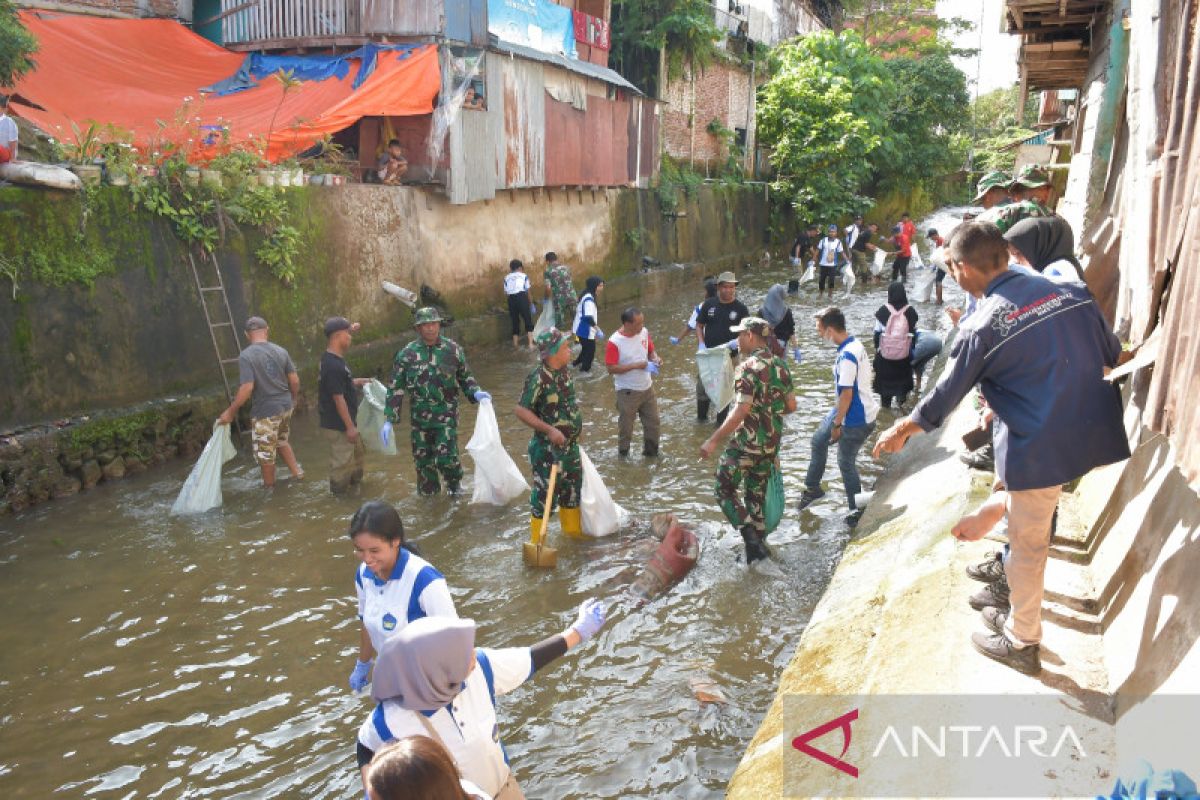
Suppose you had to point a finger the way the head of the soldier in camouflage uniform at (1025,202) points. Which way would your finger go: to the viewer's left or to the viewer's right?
to the viewer's left

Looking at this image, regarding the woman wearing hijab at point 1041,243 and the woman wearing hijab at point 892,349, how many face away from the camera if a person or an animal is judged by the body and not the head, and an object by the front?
1

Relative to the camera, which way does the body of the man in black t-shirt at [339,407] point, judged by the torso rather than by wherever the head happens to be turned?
to the viewer's right

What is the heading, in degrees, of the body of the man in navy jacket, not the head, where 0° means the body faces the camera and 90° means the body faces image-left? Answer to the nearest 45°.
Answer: approximately 135°

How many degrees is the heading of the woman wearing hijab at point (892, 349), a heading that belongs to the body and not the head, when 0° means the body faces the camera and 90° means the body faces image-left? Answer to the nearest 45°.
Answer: approximately 180°

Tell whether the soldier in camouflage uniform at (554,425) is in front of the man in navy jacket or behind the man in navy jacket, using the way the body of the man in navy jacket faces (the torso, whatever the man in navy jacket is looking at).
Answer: in front

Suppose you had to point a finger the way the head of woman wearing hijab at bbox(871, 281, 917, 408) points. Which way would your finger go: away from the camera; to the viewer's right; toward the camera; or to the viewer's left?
away from the camera

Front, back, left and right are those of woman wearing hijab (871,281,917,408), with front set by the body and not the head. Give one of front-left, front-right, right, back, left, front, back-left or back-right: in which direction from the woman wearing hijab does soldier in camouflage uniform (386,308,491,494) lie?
back-left

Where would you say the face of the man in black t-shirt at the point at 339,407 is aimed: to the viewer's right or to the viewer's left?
to the viewer's right

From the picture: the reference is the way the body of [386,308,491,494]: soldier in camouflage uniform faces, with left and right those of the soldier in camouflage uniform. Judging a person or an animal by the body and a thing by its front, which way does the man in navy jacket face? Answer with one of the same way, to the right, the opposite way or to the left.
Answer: the opposite way

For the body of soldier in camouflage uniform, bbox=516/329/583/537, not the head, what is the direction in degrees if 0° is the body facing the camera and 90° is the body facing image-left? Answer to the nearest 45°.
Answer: approximately 315°

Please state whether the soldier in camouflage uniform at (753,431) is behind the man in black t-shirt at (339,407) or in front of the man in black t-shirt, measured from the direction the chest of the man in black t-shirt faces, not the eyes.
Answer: in front

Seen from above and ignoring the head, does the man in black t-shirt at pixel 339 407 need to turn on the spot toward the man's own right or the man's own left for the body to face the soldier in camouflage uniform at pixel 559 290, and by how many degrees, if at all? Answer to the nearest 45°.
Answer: approximately 45° to the man's own left
